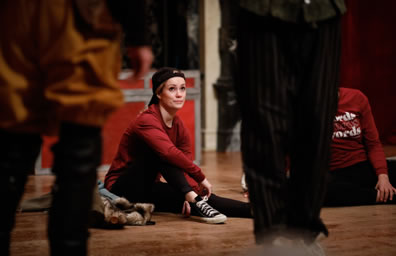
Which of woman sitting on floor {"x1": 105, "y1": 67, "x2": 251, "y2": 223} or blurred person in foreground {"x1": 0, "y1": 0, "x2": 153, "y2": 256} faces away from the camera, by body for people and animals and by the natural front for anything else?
the blurred person in foreground

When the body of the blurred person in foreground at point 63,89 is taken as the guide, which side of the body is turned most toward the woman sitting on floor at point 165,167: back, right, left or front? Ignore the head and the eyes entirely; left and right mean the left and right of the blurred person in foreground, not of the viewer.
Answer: front

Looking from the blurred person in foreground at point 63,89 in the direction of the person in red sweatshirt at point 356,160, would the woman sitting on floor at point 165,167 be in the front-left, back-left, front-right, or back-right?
front-left

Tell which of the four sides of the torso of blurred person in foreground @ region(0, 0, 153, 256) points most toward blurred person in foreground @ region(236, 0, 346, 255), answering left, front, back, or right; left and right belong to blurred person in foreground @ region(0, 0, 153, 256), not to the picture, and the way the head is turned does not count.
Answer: right

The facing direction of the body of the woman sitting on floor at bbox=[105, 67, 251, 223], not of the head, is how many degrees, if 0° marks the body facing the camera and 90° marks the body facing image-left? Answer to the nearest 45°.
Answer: approximately 315°

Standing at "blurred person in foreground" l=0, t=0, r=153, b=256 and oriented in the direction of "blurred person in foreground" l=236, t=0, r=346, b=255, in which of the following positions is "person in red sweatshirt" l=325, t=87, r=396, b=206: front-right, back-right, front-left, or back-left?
front-left

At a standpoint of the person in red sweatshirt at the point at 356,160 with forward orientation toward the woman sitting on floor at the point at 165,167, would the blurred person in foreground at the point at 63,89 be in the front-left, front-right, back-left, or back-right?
front-left

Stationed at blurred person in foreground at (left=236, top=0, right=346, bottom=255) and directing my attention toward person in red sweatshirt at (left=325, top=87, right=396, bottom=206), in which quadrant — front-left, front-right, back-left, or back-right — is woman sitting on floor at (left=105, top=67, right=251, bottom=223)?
front-left

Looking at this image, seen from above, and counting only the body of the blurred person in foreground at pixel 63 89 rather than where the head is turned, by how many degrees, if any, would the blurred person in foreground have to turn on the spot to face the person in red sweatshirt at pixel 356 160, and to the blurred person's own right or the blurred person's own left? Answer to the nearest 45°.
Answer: approximately 45° to the blurred person's own right

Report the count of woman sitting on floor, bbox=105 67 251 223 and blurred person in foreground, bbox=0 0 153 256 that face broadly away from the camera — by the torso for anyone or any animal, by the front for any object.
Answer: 1

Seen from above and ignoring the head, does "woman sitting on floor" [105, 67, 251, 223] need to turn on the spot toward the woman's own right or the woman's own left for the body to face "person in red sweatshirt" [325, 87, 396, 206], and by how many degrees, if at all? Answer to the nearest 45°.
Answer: approximately 45° to the woman's own left

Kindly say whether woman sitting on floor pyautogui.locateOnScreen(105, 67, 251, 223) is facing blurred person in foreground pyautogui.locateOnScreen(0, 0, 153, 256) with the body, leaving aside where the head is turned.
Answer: no

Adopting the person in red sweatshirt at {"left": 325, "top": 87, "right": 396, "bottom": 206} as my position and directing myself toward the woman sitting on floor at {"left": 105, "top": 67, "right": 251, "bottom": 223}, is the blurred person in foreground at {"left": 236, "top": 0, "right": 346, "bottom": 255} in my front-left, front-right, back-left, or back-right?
front-left

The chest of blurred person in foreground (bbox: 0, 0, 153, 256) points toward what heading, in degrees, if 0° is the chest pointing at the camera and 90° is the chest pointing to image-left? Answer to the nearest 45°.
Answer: approximately 180°
